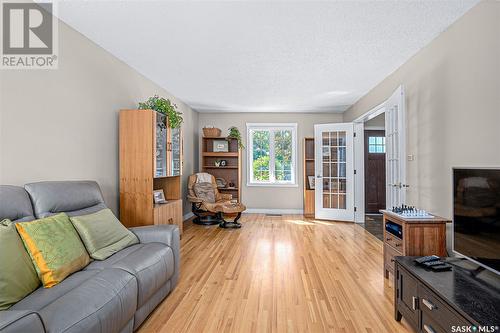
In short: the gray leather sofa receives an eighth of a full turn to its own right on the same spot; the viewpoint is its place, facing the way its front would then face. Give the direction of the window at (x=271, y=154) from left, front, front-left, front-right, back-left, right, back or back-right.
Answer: back-left

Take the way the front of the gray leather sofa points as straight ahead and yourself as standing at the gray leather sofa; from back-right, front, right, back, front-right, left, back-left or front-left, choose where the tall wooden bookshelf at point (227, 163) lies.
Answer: left

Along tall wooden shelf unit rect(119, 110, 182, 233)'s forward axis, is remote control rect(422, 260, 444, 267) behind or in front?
in front

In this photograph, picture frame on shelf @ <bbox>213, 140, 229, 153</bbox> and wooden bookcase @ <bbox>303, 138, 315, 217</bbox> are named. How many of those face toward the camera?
2

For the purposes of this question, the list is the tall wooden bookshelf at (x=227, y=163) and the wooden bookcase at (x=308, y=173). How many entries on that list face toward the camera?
2

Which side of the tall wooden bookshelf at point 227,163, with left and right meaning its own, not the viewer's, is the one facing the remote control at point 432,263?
front

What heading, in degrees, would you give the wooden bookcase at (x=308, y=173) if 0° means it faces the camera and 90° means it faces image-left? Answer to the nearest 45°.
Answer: approximately 0°

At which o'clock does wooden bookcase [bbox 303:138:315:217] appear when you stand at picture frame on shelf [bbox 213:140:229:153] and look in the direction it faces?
The wooden bookcase is roughly at 9 o'clock from the picture frame on shelf.

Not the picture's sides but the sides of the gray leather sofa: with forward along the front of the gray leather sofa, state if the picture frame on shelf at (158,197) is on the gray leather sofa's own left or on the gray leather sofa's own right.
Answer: on the gray leather sofa's own left

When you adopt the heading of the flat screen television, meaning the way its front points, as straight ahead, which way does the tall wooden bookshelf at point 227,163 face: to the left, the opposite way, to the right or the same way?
to the left

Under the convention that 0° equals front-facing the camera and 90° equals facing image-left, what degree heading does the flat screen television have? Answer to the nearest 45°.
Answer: approximately 45°

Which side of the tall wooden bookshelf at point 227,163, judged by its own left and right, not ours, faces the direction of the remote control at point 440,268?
front

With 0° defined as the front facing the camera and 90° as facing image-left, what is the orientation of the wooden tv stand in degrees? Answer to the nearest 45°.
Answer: approximately 45°

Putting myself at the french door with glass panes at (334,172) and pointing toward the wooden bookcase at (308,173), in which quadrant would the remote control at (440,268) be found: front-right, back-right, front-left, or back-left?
back-left
